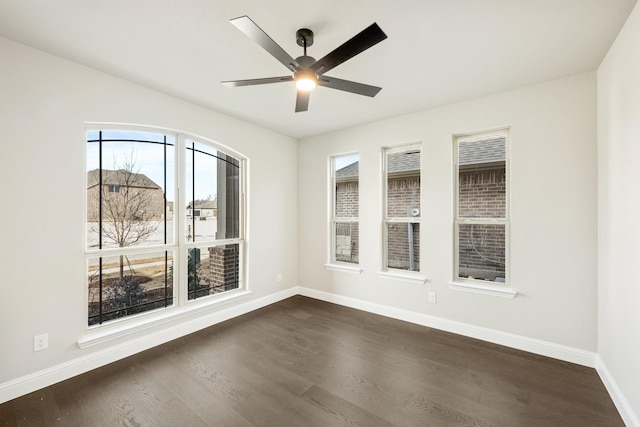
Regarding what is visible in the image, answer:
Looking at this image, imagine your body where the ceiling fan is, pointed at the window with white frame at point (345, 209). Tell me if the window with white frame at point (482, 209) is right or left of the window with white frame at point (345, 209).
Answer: right

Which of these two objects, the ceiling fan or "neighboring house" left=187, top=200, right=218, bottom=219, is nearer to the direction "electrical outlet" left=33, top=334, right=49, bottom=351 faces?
the ceiling fan

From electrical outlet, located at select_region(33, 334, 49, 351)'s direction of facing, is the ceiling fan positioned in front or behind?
in front

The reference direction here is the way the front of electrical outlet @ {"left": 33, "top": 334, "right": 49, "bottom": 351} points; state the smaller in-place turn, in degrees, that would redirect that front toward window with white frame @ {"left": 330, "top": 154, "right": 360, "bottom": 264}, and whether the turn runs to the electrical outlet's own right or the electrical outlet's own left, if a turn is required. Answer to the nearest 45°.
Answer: approximately 45° to the electrical outlet's own left

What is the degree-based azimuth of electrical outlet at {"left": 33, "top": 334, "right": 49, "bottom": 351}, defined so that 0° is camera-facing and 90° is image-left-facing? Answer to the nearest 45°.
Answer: approximately 315°

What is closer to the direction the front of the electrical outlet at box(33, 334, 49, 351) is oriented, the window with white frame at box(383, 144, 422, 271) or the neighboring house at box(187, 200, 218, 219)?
the window with white frame

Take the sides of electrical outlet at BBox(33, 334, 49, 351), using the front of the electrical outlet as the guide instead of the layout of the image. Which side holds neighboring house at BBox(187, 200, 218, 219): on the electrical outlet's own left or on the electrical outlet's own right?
on the electrical outlet's own left
